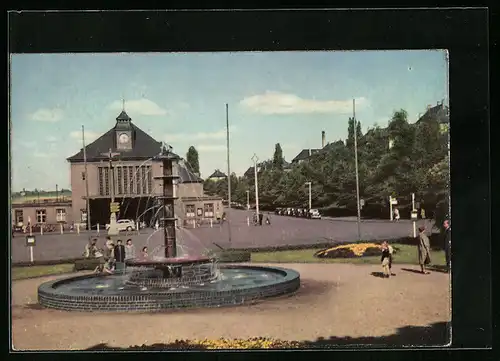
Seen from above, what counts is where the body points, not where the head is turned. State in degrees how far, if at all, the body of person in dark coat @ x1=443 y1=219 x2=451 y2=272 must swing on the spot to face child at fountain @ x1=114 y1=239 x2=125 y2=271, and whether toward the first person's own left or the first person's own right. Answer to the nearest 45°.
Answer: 0° — they already face them

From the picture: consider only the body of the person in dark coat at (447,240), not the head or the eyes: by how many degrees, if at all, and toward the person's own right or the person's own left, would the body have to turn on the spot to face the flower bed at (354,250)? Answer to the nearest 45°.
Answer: approximately 45° to the person's own right

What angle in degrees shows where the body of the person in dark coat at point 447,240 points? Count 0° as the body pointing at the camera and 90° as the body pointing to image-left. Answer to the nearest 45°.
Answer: approximately 90°
